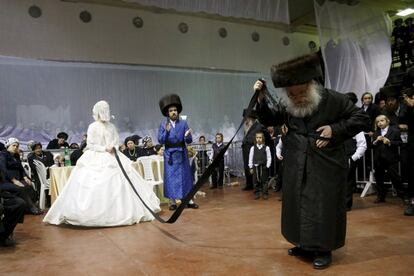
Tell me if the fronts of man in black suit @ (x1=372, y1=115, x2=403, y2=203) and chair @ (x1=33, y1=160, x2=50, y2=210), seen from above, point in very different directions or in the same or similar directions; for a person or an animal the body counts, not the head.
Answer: very different directions

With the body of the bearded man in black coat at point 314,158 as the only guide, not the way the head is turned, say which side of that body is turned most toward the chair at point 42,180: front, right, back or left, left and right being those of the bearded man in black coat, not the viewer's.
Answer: right

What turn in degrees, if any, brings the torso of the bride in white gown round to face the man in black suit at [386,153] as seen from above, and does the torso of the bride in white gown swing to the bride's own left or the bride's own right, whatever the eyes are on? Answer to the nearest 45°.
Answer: approximately 45° to the bride's own left

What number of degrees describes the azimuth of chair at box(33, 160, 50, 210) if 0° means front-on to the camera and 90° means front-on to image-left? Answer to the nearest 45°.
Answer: approximately 270°

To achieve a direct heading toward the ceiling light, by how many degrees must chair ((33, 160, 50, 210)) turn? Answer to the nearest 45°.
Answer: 0° — it already faces it

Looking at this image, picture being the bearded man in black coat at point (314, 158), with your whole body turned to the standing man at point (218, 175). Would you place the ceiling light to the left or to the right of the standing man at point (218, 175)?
right

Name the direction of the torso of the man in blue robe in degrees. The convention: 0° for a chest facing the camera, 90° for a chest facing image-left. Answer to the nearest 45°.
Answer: approximately 0°
